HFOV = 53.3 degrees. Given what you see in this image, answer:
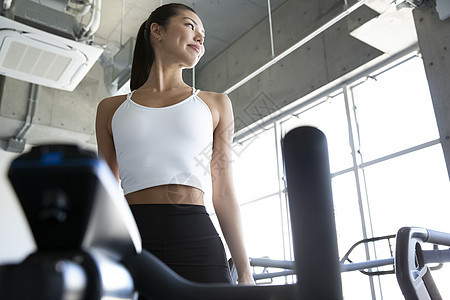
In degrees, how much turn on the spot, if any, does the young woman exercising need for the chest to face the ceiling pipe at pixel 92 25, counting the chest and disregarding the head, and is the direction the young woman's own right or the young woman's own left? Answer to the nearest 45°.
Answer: approximately 180°

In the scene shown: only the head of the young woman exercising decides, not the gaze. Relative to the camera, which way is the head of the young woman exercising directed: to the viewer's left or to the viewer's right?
to the viewer's right

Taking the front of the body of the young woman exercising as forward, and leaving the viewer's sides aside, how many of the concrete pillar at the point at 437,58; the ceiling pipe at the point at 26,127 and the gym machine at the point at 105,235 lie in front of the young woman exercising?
1

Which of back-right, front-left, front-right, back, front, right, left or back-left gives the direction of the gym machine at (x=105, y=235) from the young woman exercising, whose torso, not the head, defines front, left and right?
front

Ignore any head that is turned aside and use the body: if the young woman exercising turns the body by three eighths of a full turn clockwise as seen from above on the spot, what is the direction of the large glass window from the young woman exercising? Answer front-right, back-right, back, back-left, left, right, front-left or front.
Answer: right

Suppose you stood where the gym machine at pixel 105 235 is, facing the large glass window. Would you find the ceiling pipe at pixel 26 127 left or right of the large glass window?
left

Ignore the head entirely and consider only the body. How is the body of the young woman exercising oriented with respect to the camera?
toward the camera

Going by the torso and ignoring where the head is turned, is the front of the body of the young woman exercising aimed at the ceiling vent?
no
